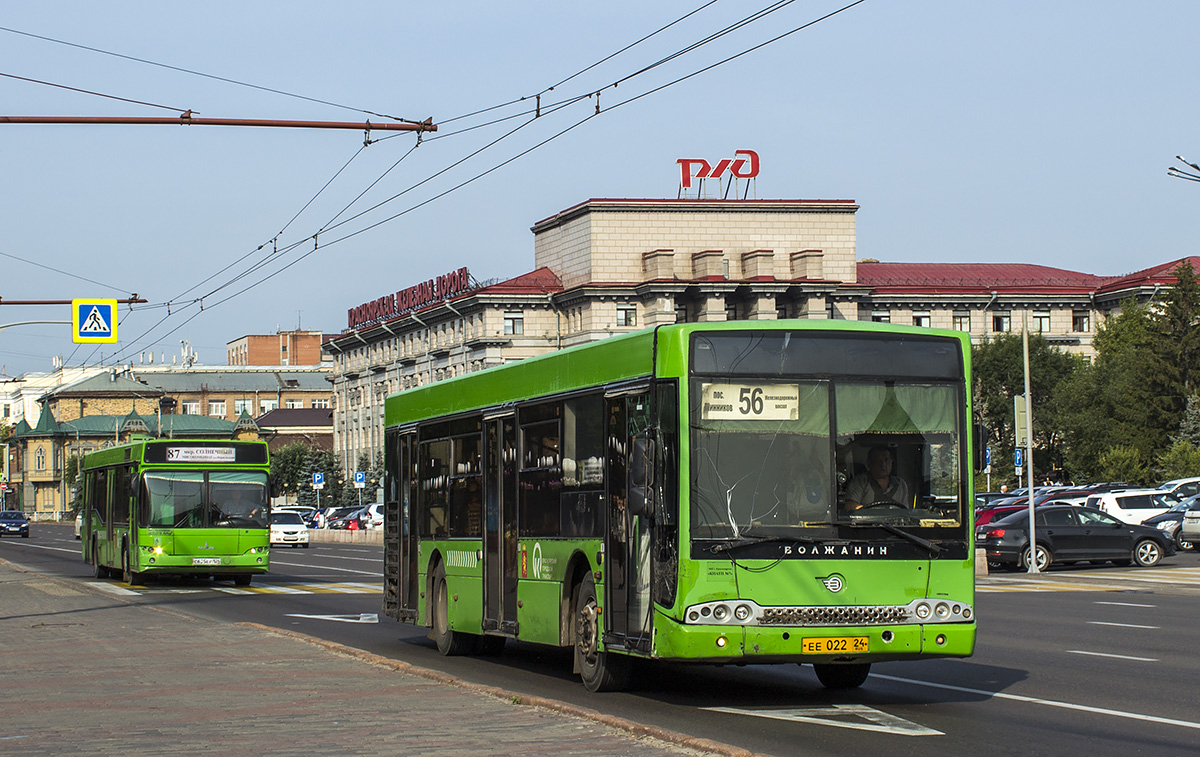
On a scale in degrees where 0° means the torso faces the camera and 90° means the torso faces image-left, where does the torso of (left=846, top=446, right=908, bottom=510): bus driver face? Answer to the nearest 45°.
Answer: approximately 315°

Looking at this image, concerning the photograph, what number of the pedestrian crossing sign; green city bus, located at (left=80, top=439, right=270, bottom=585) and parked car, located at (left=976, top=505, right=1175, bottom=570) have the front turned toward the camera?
2

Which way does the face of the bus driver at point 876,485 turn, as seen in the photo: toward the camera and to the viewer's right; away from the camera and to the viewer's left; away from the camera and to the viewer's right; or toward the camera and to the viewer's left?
toward the camera and to the viewer's right

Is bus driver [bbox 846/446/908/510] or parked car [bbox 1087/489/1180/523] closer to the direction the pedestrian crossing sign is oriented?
the bus driver

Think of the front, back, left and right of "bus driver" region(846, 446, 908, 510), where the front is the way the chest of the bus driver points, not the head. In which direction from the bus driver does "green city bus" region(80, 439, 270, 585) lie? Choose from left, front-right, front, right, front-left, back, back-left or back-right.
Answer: back

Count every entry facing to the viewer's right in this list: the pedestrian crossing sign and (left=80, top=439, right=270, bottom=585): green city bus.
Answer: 0

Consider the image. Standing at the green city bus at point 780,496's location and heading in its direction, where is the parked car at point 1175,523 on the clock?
The parked car is roughly at 8 o'clock from the green city bus.

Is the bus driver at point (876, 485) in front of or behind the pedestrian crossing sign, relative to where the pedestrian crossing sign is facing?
in front

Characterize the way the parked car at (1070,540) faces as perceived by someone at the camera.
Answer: facing to the right of the viewer

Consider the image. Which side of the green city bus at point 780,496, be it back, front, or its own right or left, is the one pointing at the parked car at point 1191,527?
left
